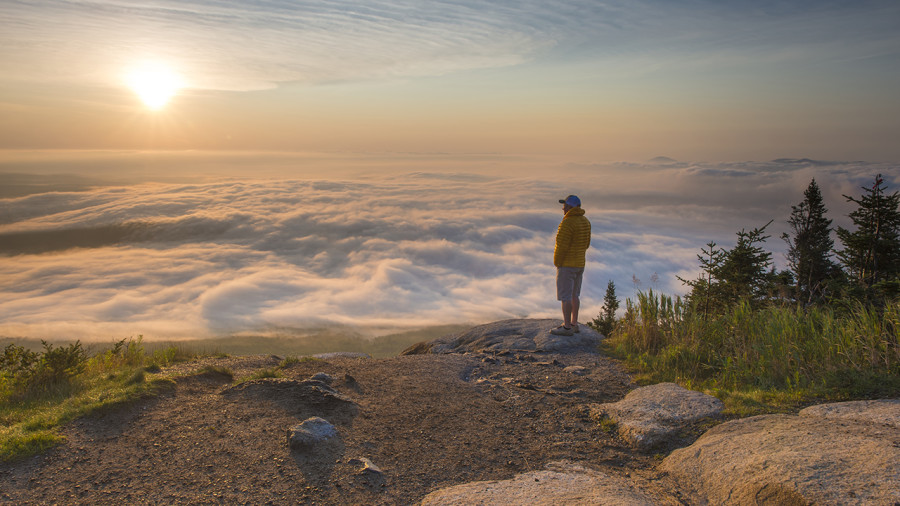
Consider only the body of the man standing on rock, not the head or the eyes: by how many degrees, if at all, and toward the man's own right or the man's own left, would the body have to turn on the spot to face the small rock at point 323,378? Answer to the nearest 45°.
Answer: approximately 90° to the man's own left

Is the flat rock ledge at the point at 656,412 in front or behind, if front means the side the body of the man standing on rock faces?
behind

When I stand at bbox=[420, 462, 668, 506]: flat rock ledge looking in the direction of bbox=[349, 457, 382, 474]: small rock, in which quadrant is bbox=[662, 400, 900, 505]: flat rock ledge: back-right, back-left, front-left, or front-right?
back-right

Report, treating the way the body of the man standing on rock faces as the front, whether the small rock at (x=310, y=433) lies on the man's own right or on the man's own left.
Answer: on the man's own left

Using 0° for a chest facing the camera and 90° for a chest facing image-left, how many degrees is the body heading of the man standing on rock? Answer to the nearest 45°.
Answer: approximately 135°

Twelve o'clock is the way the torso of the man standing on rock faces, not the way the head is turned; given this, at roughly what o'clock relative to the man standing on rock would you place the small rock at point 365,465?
The small rock is roughly at 8 o'clock from the man standing on rock.

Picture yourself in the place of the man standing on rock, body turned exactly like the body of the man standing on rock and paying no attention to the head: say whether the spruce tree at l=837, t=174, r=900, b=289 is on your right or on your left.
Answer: on your right

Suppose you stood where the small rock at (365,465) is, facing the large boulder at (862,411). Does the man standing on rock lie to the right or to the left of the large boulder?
left
